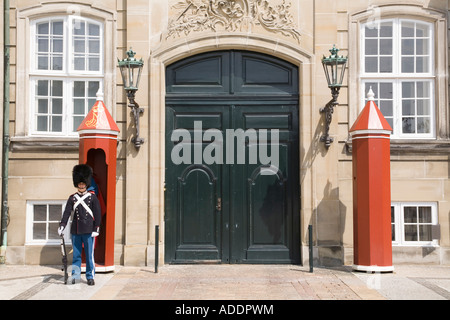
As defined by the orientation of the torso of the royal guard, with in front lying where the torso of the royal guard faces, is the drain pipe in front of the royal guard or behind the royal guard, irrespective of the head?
behind

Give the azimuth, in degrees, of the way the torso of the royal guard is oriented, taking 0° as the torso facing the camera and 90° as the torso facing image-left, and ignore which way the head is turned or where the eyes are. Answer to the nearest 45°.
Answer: approximately 0°

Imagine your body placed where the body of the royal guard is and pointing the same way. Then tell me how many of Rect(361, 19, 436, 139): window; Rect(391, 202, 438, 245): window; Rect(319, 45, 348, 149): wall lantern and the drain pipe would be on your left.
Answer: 3

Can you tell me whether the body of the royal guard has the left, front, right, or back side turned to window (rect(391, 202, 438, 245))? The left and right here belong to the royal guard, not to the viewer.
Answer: left

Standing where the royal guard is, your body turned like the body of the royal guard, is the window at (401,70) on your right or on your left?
on your left

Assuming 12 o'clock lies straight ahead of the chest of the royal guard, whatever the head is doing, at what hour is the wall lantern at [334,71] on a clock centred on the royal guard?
The wall lantern is roughly at 9 o'clock from the royal guard.
